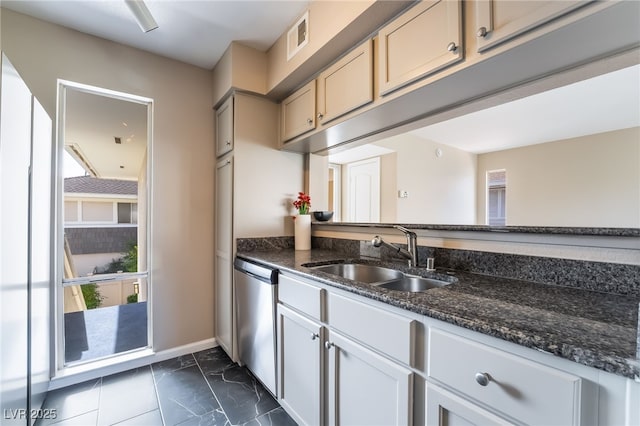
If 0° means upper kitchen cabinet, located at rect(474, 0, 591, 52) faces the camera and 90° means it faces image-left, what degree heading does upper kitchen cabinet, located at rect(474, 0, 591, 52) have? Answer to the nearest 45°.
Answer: approximately 45°

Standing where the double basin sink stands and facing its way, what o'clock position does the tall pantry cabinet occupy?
The tall pantry cabinet is roughly at 2 o'clock from the double basin sink.

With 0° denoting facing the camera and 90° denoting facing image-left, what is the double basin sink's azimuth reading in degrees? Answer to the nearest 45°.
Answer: approximately 45°

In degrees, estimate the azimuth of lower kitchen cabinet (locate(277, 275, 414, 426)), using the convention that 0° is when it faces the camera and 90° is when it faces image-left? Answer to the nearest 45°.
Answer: approximately 45°

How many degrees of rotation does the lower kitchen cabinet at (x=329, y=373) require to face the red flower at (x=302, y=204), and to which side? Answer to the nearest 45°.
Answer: approximately 135° to its right

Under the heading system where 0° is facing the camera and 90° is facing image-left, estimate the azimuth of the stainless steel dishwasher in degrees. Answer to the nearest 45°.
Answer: approximately 45°

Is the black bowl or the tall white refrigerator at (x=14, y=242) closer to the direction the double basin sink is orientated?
the tall white refrigerator
